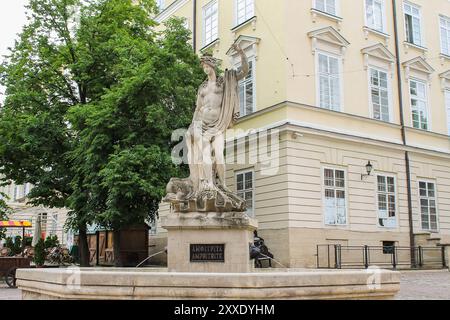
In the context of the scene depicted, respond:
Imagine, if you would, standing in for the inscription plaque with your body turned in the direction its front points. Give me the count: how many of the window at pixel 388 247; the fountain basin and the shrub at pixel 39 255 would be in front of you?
1

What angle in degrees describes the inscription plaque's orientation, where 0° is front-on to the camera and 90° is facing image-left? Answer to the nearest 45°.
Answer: approximately 0°

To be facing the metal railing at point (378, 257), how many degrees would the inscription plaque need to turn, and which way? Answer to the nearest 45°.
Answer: approximately 135° to its left

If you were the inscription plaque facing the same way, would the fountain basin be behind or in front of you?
in front

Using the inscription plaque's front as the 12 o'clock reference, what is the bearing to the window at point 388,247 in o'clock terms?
The window is roughly at 7 o'clock from the inscription plaque.

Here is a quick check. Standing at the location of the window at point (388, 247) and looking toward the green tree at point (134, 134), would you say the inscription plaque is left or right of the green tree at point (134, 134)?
left

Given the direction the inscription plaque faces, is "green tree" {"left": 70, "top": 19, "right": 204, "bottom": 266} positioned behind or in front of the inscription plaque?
behind

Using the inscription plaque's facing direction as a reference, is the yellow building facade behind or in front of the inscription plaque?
behind

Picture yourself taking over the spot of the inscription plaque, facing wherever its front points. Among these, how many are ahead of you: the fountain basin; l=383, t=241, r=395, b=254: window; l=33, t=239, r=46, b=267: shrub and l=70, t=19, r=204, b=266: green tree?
1

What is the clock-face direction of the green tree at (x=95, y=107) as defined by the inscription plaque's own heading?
The green tree is roughly at 5 o'clock from the inscription plaque.
